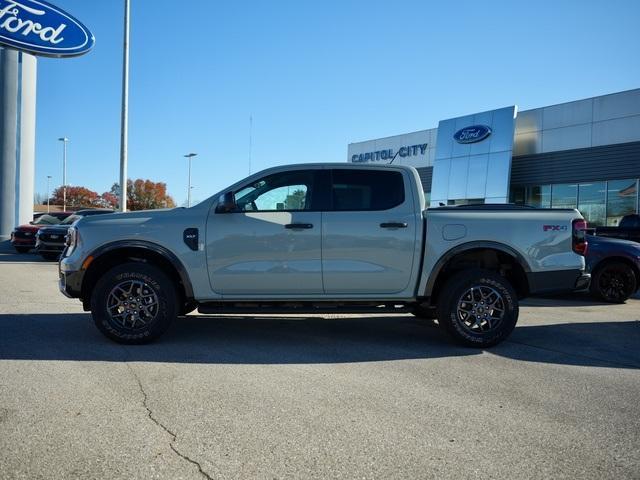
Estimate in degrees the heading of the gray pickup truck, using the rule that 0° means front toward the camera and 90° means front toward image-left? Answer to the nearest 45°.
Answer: approximately 90°

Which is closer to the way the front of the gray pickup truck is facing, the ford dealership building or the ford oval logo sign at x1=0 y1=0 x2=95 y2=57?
the ford oval logo sign

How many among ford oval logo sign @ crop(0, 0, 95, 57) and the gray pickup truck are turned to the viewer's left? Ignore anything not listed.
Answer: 1

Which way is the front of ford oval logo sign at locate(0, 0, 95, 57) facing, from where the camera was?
facing the viewer and to the right of the viewer

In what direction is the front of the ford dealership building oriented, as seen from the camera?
facing the viewer and to the left of the viewer

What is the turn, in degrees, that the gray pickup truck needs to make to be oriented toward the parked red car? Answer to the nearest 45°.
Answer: approximately 45° to its right

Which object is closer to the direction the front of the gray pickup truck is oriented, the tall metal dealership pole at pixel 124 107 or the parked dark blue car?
the tall metal dealership pole

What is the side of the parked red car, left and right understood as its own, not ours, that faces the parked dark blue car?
left

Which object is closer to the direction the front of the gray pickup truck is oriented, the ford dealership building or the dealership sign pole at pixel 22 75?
the dealership sign pole

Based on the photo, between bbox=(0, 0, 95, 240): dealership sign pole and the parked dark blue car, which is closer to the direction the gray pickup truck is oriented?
the dealership sign pole
